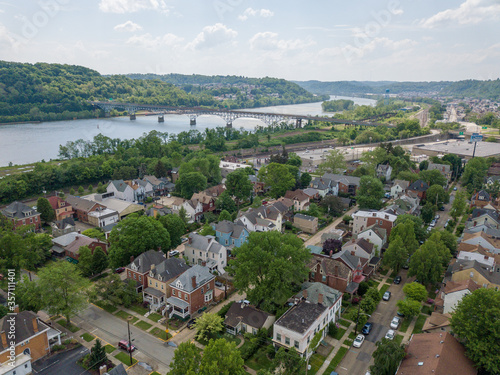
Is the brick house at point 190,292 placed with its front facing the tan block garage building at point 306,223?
no

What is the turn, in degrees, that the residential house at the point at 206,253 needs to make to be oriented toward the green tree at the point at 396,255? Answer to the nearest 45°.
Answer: approximately 135° to its left

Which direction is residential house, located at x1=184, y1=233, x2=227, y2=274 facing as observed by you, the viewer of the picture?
facing the viewer and to the left of the viewer

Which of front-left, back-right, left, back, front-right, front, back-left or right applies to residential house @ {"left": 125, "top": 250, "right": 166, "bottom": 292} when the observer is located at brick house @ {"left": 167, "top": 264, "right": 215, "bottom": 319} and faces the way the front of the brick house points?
right

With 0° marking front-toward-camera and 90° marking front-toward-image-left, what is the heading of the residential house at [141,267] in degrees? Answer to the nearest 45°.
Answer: approximately 45°

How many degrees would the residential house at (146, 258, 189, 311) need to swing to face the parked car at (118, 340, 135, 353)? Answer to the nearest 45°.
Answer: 0° — it already faces it

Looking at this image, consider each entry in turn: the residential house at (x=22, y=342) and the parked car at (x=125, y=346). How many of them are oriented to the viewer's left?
0

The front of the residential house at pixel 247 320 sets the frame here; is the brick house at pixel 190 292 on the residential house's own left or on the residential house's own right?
on the residential house's own right

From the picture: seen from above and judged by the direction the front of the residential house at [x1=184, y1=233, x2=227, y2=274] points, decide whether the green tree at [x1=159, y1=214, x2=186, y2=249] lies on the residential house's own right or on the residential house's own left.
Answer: on the residential house's own right

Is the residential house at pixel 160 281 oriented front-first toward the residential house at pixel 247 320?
no

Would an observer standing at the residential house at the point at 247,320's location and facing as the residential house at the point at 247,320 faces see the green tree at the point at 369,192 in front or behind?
behind

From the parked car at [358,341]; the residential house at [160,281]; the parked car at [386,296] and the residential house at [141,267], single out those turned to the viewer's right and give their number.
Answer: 0

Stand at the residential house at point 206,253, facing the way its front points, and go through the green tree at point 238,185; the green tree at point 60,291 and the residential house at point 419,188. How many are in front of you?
1

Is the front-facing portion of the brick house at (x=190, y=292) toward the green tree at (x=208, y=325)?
no

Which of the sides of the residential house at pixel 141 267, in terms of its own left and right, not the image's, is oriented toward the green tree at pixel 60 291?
front
